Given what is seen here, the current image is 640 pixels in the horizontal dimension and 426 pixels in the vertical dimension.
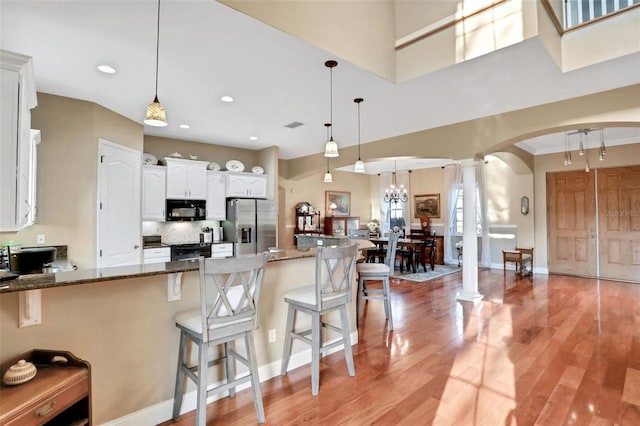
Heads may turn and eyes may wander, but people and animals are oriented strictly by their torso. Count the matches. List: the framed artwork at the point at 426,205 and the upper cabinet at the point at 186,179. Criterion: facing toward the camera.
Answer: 2

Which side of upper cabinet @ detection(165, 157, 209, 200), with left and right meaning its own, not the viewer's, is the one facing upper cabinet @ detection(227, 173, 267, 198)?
left

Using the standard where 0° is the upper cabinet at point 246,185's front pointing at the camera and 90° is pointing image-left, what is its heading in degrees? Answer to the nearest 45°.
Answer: approximately 0°

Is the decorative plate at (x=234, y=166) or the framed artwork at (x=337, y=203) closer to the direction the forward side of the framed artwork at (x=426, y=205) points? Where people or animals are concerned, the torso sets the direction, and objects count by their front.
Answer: the decorative plate

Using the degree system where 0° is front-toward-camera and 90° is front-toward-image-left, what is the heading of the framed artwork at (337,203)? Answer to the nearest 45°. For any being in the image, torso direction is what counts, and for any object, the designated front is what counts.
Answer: approximately 0°
